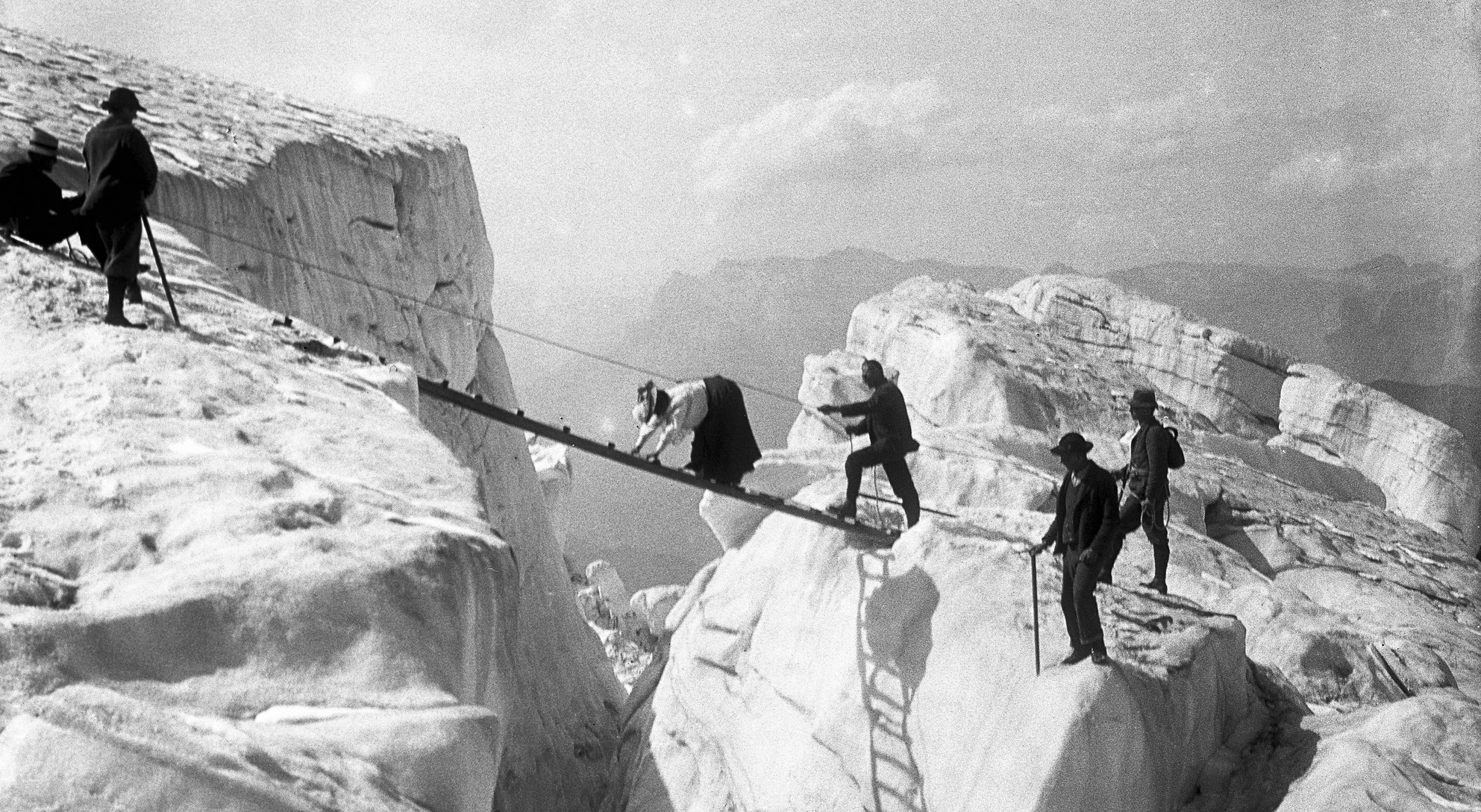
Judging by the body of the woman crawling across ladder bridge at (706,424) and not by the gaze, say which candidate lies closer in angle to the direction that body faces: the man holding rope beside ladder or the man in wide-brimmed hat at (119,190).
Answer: the man in wide-brimmed hat

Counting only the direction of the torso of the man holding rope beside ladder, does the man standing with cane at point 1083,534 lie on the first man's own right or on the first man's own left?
on the first man's own left

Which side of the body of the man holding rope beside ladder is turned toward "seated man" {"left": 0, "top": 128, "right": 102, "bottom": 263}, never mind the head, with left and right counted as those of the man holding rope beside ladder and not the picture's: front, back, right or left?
front

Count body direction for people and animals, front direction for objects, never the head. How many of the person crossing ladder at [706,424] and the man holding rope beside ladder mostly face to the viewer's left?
2

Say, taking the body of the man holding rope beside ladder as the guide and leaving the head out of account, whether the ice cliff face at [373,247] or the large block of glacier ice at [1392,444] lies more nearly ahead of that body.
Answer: the ice cliff face

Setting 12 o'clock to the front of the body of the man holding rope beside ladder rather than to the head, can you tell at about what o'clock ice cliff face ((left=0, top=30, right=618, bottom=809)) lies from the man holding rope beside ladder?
The ice cliff face is roughly at 1 o'clock from the man holding rope beside ladder.

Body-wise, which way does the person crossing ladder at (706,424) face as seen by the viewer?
to the viewer's left

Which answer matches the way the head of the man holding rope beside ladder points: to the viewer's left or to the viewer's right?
to the viewer's left

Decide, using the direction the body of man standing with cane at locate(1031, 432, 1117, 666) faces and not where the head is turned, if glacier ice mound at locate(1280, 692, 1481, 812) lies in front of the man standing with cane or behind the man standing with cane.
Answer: behind

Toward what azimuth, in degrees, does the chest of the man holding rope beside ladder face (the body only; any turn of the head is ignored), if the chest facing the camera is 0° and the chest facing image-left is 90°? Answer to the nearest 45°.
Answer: approximately 90°
